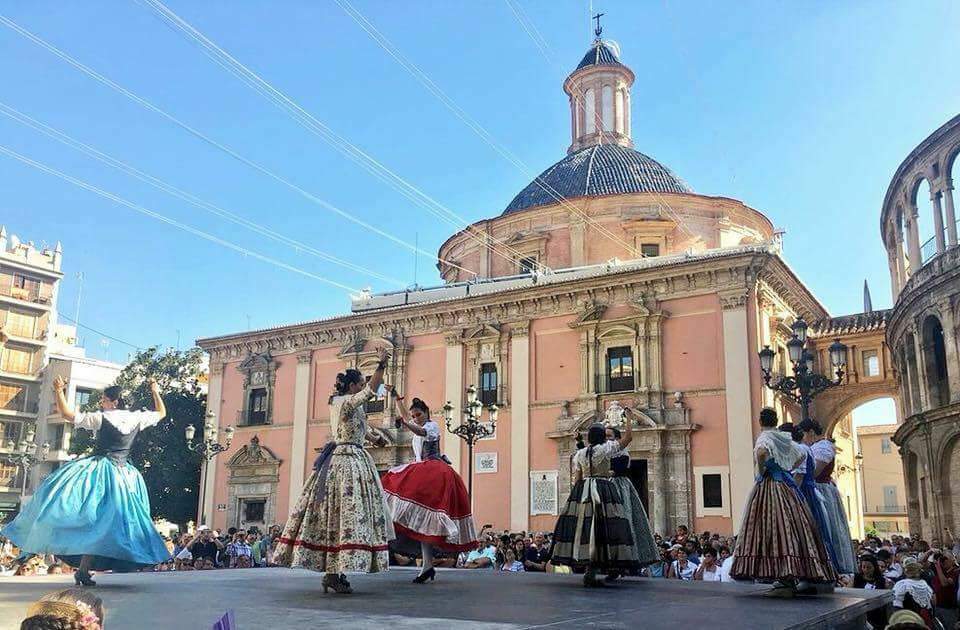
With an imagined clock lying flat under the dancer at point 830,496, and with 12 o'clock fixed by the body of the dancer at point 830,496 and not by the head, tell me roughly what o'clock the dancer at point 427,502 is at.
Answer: the dancer at point 427,502 is roughly at 11 o'clock from the dancer at point 830,496.

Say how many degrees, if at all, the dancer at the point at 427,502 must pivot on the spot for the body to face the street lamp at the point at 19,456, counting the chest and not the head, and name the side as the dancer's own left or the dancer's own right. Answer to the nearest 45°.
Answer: approximately 90° to the dancer's own right

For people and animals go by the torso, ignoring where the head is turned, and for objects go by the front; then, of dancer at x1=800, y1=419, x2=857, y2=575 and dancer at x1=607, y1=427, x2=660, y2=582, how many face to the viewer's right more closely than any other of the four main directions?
0

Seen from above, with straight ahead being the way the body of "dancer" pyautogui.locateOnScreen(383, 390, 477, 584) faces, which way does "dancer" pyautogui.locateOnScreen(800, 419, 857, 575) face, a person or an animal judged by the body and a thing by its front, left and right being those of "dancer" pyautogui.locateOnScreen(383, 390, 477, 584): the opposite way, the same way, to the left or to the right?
to the right

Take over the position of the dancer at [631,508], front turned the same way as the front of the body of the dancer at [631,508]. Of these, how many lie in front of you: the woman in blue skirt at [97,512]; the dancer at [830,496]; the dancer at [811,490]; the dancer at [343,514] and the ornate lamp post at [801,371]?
2

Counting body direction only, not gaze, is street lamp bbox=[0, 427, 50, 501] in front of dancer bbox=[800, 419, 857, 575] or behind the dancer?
in front

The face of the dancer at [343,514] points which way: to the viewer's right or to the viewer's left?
to the viewer's right

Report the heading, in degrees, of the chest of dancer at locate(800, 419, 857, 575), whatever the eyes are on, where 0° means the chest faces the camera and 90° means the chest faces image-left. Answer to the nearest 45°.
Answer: approximately 90°

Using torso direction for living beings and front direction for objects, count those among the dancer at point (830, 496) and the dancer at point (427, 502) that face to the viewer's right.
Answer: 0

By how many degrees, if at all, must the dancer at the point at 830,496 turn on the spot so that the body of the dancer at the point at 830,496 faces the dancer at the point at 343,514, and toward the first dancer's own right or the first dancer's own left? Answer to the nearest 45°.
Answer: approximately 45° to the first dancer's own left

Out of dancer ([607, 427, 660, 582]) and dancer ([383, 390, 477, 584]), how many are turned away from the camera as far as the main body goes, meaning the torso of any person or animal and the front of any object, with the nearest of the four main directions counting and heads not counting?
0

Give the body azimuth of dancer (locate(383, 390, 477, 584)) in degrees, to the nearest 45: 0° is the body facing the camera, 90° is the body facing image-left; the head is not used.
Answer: approximately 45°

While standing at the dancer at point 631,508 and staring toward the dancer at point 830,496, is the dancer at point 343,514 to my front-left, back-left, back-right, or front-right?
back-right

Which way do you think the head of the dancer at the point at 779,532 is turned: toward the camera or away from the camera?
away from the camera
